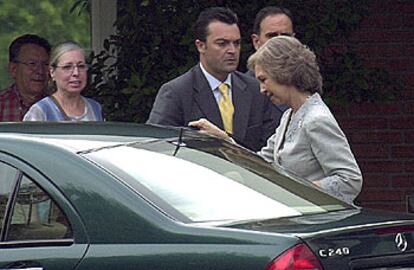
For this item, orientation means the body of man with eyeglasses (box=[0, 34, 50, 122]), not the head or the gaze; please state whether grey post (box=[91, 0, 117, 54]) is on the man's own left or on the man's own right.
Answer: on the man's own left

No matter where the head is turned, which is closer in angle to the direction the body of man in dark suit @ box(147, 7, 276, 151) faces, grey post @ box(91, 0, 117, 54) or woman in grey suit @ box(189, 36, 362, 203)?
the woman in grey suit

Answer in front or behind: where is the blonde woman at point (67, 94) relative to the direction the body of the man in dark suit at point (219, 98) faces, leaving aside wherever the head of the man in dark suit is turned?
behind

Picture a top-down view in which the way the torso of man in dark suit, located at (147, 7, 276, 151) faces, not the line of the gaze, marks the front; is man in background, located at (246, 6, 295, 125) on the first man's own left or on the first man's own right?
on the first man's own left

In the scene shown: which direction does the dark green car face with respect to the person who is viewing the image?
facing away from the viewer and to the left of the viewer

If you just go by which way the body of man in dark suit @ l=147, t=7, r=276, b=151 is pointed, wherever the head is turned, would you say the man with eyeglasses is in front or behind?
behind

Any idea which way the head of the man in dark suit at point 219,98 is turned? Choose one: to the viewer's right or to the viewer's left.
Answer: to the viewer's right

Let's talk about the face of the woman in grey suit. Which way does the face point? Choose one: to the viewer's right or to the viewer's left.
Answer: to the viewer's left

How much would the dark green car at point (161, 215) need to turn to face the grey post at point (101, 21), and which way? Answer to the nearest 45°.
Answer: approximately 45° to its right
